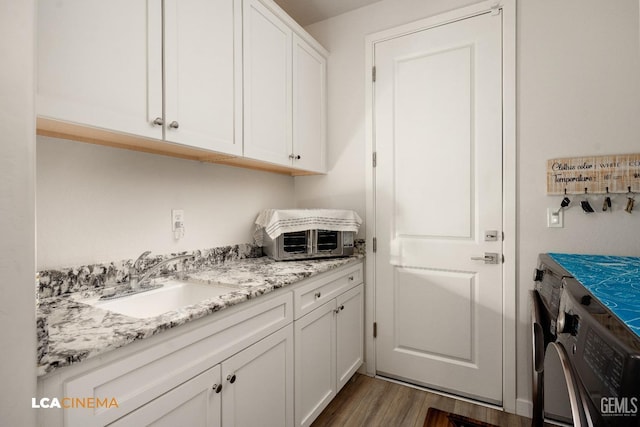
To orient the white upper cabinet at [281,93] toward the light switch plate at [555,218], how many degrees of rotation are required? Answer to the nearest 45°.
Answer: approximately 45° to its left

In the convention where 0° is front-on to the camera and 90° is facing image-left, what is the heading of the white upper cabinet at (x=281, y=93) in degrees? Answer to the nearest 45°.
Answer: approximately 315°

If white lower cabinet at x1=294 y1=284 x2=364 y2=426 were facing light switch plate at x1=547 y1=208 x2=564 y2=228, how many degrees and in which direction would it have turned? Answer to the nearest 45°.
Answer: approximately 45° to its left

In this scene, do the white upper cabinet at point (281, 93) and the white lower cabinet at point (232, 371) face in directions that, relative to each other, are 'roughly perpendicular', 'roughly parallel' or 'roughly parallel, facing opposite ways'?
roughly parallel

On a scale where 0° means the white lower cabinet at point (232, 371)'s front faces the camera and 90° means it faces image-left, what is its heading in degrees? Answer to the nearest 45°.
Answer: approximately 315°

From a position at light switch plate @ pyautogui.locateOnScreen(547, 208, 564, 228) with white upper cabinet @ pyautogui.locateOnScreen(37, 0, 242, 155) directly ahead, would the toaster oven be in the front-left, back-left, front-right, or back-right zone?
front-right

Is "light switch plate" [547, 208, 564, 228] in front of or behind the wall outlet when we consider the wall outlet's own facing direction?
in front

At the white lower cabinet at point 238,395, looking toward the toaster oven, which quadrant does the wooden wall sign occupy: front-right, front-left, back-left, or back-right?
front-right

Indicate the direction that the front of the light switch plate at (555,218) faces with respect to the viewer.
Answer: facing the viewer

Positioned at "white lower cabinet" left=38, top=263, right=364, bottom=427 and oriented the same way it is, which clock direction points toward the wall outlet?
The wall outlet is roughly at 7 o'clock from the white lower cabinet.

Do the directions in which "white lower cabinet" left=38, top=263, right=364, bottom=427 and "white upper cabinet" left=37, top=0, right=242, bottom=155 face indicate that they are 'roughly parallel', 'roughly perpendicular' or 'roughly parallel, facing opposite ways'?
roughly parallel

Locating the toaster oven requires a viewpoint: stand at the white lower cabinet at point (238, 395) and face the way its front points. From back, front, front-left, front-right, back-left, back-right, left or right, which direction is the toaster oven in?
left

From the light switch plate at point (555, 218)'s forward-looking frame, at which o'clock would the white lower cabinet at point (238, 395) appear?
The white lower cabinet is roughly at 1 o'clock from the light switch plate.

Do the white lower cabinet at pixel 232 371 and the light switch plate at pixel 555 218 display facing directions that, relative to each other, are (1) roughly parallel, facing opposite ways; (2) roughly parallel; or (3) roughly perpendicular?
roughly perpendicular
